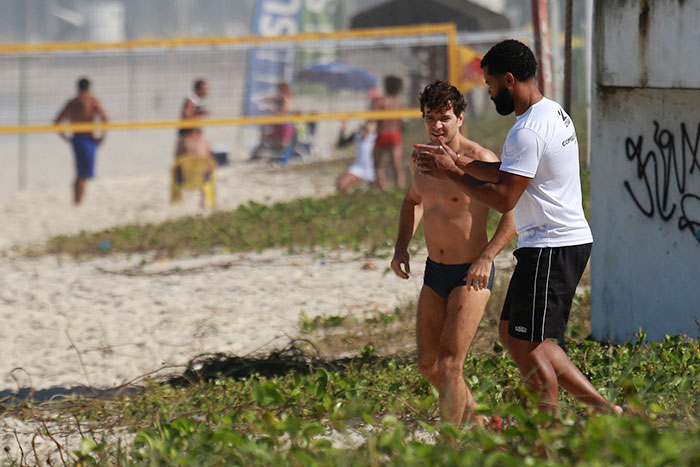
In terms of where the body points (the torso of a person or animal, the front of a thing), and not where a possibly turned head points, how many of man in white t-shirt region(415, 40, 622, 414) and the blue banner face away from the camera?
0

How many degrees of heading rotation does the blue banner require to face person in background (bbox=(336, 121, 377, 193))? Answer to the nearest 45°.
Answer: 0° — it already faces them

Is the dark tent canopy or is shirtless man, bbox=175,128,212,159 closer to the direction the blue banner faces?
the shirtless man

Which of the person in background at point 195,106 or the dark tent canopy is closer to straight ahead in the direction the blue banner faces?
the person in background

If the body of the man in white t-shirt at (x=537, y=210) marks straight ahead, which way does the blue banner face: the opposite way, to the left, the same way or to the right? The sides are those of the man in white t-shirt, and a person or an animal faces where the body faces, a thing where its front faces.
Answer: to the left

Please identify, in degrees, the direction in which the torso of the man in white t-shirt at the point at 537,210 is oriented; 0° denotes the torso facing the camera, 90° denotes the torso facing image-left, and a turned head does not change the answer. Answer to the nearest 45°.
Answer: approximately 90°

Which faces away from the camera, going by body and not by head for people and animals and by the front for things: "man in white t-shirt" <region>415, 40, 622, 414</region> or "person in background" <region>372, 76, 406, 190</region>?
the person in background

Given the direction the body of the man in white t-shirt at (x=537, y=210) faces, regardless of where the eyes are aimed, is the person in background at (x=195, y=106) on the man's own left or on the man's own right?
on the man's own right

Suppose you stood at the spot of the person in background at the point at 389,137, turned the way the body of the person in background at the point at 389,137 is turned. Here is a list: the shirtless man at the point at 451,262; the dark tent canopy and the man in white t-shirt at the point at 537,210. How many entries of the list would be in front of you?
1

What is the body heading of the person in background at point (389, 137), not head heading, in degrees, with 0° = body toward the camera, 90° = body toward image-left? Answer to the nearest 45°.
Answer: approximately 180°

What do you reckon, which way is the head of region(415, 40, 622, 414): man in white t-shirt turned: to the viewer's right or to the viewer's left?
to the viewer's left
